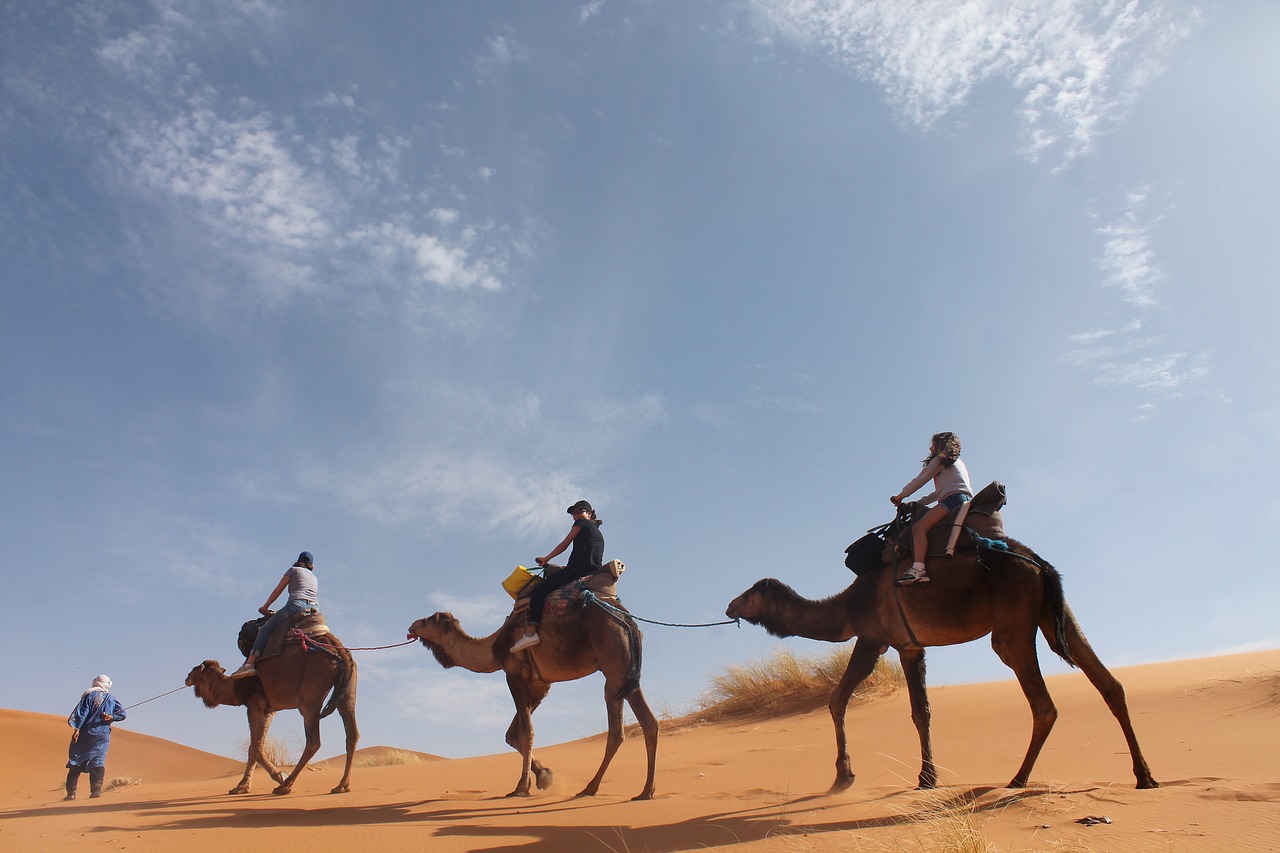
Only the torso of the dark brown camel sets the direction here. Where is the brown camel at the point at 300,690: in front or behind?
in front

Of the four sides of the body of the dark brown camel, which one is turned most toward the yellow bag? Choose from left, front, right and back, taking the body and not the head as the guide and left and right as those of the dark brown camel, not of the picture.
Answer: front

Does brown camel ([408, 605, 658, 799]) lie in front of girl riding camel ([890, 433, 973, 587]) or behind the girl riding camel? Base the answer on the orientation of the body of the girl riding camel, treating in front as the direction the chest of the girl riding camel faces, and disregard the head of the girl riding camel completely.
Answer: in front

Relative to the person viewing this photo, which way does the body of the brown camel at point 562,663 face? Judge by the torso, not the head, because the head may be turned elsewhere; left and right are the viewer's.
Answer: facing to the left of the viewer

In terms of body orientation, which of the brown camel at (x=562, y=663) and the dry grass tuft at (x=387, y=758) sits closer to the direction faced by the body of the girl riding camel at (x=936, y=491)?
the brown camel

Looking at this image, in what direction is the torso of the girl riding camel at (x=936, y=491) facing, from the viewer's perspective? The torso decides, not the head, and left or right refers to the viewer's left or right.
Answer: facing to the left of the viewer

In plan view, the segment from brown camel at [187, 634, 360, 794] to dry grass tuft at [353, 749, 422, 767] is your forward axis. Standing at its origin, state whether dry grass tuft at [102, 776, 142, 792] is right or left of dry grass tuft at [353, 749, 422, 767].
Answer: left

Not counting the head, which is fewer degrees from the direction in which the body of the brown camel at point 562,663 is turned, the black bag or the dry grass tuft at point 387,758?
the dry grass tuft
